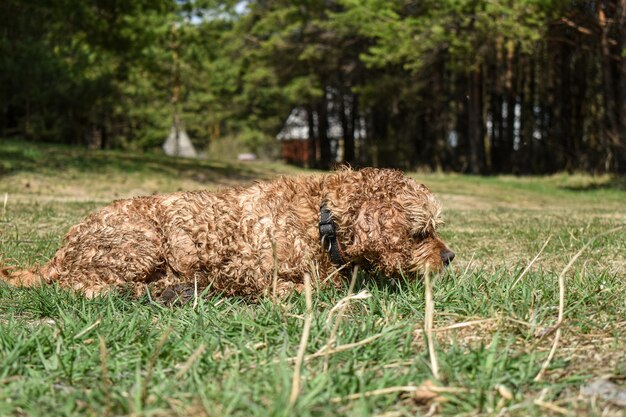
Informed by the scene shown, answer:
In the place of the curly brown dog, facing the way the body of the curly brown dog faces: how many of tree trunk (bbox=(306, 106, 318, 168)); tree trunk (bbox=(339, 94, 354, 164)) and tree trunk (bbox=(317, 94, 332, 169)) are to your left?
3

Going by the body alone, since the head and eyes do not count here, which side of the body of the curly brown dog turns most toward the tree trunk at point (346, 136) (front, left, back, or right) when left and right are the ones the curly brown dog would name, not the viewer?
left

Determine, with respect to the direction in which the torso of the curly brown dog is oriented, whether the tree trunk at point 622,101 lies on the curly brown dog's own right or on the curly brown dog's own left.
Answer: on the curly brown dog's own left

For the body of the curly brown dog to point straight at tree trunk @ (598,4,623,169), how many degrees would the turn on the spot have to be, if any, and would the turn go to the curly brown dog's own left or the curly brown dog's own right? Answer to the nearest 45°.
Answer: approximately 45° to the curly brown dog's own left

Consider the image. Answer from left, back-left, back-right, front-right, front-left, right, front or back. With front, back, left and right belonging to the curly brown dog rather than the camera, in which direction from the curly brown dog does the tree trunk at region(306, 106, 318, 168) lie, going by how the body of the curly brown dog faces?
left

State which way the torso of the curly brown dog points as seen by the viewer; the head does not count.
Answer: to the viewer's right

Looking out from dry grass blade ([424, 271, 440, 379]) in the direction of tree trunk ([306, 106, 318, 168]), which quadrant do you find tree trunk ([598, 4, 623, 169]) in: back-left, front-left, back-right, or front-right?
front-right

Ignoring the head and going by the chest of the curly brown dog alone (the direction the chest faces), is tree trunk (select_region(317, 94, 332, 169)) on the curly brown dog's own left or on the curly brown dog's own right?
on the curly brown dog's own left

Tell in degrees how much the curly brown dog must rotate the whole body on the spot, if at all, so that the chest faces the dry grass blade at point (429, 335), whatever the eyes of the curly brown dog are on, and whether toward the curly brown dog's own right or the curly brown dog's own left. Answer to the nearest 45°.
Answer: approximately 90° to the curly brown dog's own right

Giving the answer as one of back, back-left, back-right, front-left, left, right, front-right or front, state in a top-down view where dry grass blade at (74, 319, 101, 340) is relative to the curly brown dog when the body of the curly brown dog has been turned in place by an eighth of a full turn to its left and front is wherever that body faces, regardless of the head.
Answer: back

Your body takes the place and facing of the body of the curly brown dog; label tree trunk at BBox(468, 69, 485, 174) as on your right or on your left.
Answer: on your left
